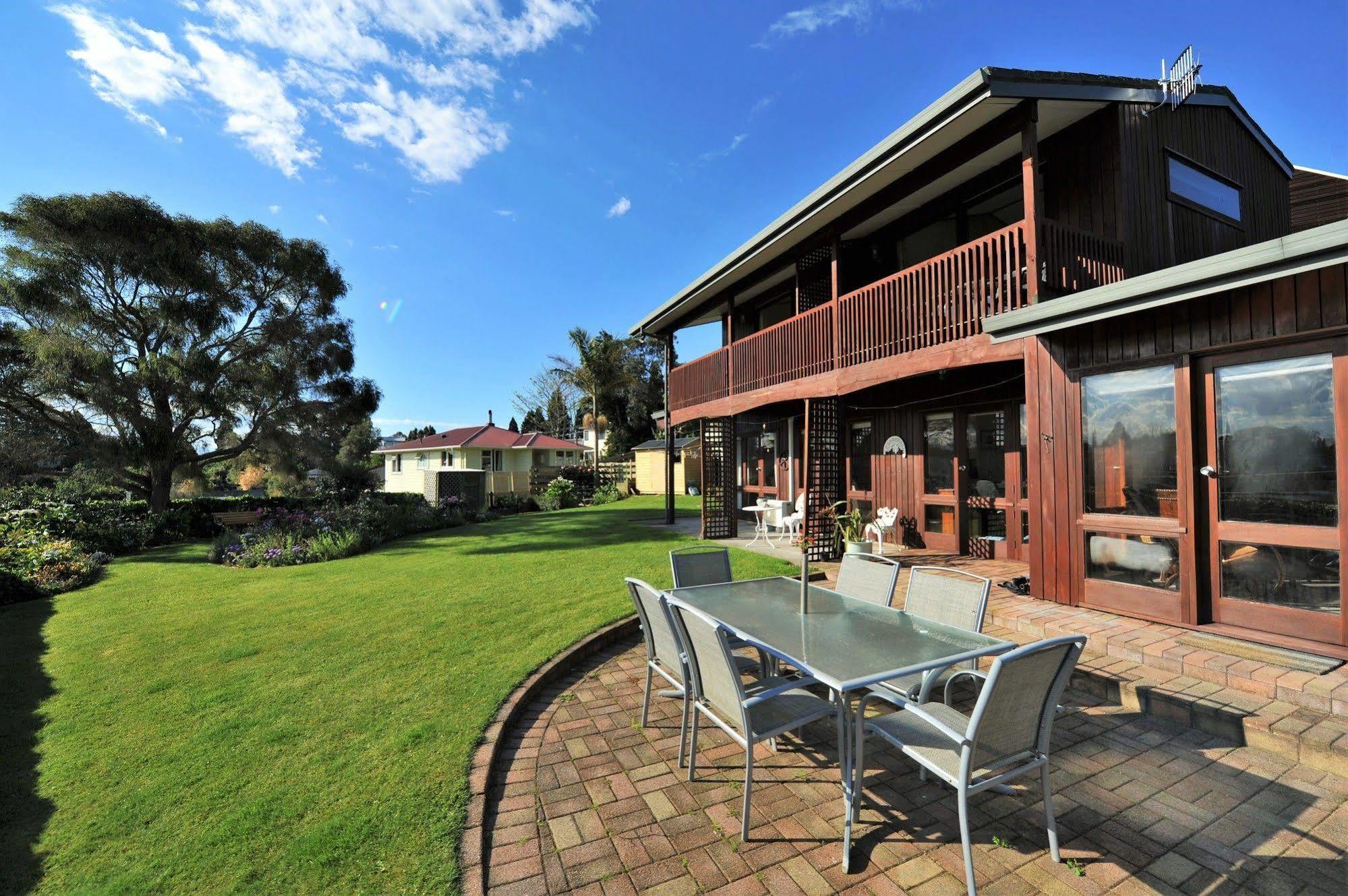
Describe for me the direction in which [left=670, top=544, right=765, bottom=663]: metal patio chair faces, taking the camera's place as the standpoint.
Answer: facing the viewer and to the right of the viewer

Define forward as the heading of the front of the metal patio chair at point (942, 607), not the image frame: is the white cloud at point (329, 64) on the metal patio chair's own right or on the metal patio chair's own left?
on the metal patio chair's own right

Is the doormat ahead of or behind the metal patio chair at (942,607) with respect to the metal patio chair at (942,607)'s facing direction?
behind

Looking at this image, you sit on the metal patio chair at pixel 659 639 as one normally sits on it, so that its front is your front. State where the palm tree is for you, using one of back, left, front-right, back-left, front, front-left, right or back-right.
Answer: front-left

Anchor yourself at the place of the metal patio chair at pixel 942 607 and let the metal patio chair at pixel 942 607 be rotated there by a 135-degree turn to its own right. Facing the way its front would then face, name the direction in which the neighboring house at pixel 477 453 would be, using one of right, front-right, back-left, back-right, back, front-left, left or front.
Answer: front-left

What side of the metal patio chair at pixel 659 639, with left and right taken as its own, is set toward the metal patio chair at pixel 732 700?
right

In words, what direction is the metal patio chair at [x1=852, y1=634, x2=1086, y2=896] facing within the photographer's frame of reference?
facing away from the viewer and to the left of the viewer

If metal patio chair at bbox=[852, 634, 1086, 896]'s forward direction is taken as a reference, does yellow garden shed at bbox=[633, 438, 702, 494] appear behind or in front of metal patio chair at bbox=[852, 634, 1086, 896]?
in front

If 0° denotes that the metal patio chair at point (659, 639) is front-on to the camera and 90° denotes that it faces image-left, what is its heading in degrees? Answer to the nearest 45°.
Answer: approximately 225°

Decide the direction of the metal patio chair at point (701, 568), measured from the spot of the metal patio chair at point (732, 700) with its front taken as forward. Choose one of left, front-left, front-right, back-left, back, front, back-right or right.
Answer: front-left

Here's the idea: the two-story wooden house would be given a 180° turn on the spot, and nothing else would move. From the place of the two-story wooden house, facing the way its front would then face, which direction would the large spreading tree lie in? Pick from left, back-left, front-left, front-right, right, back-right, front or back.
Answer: back-left

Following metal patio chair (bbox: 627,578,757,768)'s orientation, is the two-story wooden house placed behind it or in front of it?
in front

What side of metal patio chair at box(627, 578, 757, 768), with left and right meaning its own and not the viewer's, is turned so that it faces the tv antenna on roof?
front

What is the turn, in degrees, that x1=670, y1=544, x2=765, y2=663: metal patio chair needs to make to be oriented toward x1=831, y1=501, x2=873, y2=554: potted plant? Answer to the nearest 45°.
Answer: approximately 90° to its left

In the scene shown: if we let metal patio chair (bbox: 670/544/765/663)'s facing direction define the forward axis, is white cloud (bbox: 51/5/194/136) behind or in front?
behind

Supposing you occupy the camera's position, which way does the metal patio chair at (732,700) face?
facing away from the viewer and to the right of the viewer

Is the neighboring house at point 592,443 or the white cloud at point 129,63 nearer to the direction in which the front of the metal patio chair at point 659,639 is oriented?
the neighboring house
